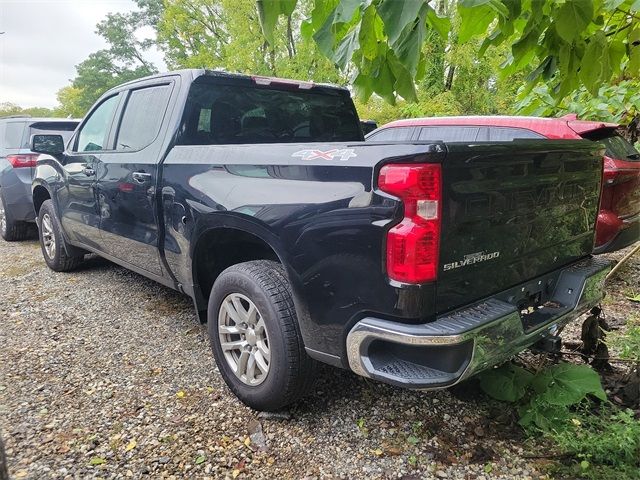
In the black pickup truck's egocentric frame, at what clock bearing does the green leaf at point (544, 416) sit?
The green leaf is roughly at 5 o'clock from the black pickup truck.

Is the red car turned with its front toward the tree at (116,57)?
yes

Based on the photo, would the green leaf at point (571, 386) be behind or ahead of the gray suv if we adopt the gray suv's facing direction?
behind

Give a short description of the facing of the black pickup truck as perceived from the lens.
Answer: facing away from the viewer and to the left of the viewer

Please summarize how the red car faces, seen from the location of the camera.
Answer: facing away from the viewer and to the left of the viewer

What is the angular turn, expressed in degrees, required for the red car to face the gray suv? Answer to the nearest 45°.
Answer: approximately 45° to its left

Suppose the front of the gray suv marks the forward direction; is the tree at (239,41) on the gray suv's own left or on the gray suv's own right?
on the gray suv's own right

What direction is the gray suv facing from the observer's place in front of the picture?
facing away from the viewer and to the left of the viewer

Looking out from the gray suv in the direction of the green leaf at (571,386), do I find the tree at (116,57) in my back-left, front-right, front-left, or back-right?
back-left

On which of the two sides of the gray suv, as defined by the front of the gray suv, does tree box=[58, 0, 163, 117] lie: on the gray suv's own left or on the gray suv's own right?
on the gray suv's own right

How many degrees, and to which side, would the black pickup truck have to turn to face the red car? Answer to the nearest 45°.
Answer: approximately 90° to its right
